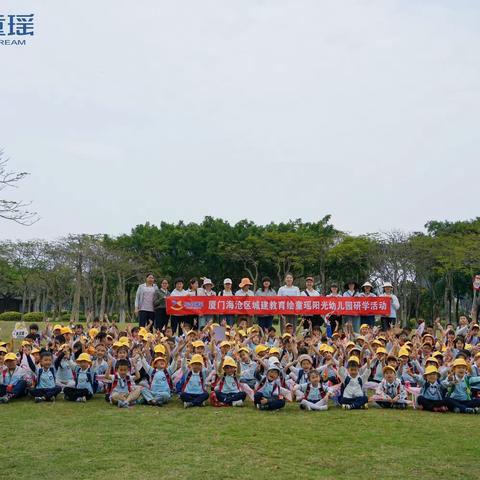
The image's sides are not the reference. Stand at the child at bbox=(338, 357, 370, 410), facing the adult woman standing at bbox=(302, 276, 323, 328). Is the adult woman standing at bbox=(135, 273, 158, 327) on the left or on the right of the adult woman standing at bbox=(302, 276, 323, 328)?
left

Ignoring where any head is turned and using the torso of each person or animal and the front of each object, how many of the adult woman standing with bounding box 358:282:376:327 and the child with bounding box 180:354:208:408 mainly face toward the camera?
2

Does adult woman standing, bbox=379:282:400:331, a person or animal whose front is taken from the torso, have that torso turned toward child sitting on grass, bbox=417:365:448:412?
yes

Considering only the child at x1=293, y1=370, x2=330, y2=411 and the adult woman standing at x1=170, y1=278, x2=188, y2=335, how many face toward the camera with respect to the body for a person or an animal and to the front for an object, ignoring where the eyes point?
2

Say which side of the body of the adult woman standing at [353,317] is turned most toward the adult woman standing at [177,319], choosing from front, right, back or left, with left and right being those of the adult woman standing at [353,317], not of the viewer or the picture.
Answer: right

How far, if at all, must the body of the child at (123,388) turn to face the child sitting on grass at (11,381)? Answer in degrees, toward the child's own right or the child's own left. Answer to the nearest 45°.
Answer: approximately 90° to the child's own right

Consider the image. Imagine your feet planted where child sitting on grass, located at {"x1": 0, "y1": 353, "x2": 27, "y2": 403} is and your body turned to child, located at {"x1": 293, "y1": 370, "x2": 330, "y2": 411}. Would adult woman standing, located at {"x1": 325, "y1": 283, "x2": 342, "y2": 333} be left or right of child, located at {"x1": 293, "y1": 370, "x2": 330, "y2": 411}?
left

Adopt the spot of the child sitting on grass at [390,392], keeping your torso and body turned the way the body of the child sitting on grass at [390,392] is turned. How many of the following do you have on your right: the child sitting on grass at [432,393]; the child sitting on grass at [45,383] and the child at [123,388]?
2
